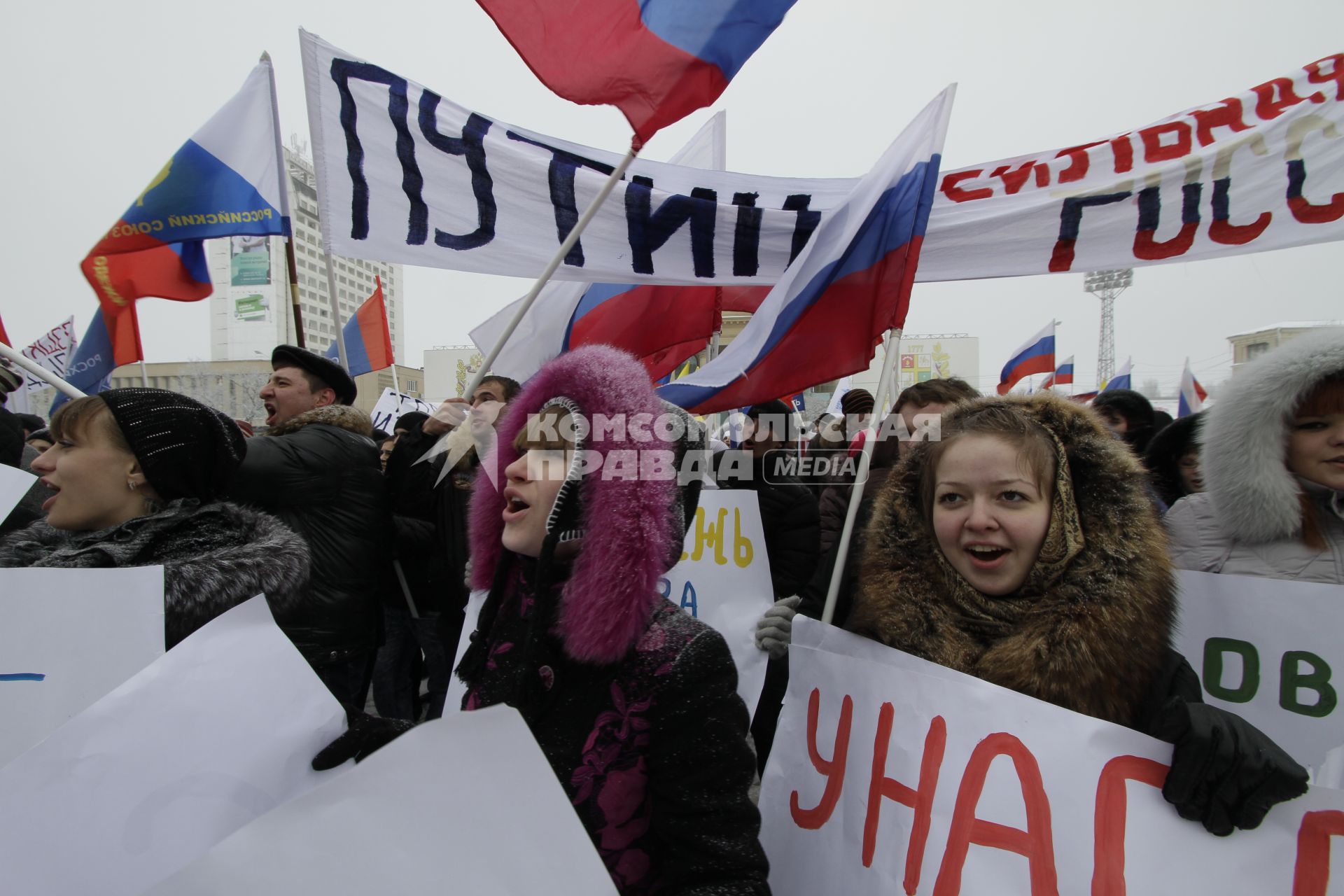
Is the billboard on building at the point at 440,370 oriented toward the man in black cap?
yes

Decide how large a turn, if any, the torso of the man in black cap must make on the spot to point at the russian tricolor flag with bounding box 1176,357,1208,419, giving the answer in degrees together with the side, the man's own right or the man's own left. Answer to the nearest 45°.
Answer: approximately 180°

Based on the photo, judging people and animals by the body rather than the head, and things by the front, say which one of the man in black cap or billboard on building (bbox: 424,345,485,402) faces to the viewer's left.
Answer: the man in black cap

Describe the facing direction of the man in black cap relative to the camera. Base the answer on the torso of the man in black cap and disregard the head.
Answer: to the viewer's left

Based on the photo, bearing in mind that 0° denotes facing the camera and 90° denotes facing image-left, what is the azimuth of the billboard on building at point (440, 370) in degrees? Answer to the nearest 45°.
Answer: approximately 0°

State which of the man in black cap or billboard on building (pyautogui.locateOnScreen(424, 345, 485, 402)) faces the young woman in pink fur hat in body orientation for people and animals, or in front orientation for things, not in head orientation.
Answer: the billboard on building

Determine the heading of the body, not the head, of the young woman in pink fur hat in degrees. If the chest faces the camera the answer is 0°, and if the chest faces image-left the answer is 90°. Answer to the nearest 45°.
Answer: approximately 45°

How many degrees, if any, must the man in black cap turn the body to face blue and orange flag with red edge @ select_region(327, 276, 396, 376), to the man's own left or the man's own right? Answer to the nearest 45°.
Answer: approximately 90° to the man's own right

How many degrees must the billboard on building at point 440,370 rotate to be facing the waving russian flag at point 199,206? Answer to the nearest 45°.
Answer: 0° — it already faces it

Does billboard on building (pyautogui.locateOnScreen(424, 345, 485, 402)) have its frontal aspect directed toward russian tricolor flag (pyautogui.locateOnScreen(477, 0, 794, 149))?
yes

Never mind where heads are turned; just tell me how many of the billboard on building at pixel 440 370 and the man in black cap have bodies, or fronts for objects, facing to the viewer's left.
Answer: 1

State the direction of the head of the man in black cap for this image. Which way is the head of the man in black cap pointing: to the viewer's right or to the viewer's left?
to the viewer's left
